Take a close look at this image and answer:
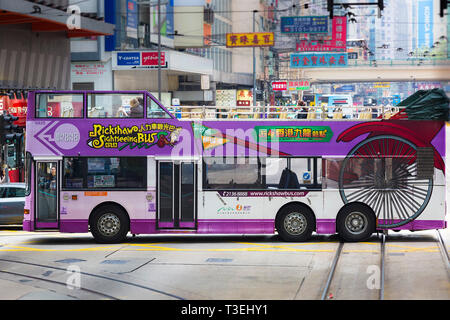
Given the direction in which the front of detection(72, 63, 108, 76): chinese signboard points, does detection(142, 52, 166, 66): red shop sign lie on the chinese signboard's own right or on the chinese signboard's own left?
on the chinese signboard's own left

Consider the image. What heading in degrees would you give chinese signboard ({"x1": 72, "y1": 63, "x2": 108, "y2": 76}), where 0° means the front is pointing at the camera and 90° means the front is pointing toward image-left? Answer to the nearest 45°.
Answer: approximately 0°

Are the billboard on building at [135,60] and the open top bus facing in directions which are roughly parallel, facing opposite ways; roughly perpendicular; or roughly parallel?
roughly perpendicular

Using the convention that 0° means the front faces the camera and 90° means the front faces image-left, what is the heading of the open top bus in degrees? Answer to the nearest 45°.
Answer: approximately 90°

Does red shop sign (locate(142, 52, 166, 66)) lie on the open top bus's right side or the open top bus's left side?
on its right

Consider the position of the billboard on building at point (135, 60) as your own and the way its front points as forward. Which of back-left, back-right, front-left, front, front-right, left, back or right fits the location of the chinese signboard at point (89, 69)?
back-right

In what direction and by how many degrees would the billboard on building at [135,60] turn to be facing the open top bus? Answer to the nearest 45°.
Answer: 0° — it already faces it
